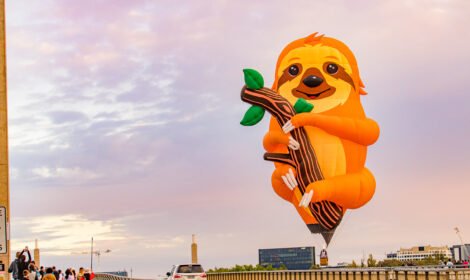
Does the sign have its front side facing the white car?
no

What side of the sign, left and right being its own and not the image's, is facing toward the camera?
front
